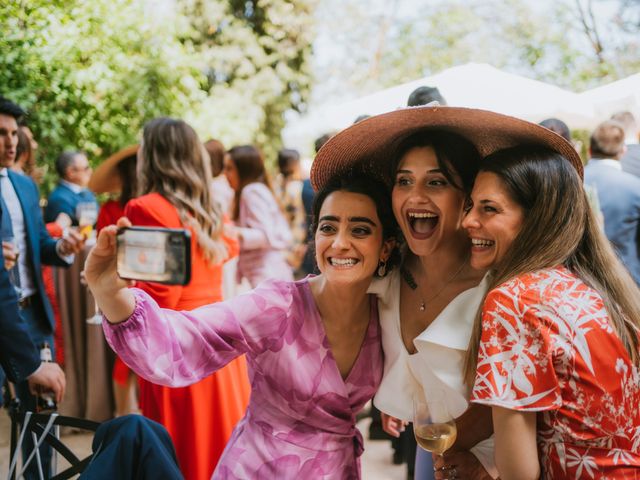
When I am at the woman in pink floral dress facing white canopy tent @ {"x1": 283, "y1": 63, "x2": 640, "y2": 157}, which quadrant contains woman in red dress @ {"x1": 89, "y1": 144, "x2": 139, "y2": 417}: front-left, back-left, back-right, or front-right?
front-left

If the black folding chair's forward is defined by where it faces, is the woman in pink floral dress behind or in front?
in front

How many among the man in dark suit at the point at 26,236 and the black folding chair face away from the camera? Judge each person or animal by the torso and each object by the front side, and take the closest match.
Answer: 0

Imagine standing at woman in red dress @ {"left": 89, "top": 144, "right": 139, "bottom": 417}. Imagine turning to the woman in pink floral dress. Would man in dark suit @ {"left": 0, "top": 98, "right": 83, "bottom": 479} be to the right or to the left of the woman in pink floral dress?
right

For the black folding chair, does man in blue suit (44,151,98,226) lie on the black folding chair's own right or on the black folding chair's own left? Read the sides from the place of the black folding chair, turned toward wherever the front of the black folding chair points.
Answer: on the black folding chair's own left

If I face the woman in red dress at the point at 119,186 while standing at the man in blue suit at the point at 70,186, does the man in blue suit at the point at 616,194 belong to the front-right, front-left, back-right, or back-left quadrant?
front-left

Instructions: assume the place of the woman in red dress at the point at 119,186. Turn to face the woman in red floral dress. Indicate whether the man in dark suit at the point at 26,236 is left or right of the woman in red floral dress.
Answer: right

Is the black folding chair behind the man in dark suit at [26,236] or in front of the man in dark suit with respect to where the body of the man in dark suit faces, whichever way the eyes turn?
in front

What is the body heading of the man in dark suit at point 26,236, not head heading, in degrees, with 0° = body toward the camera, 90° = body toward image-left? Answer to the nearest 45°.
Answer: approximately 315°

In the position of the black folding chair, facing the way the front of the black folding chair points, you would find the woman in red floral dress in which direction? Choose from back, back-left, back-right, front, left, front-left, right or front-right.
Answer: front-right

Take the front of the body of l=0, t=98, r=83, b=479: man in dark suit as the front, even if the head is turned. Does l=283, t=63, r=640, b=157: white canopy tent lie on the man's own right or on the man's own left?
on the man's own left
